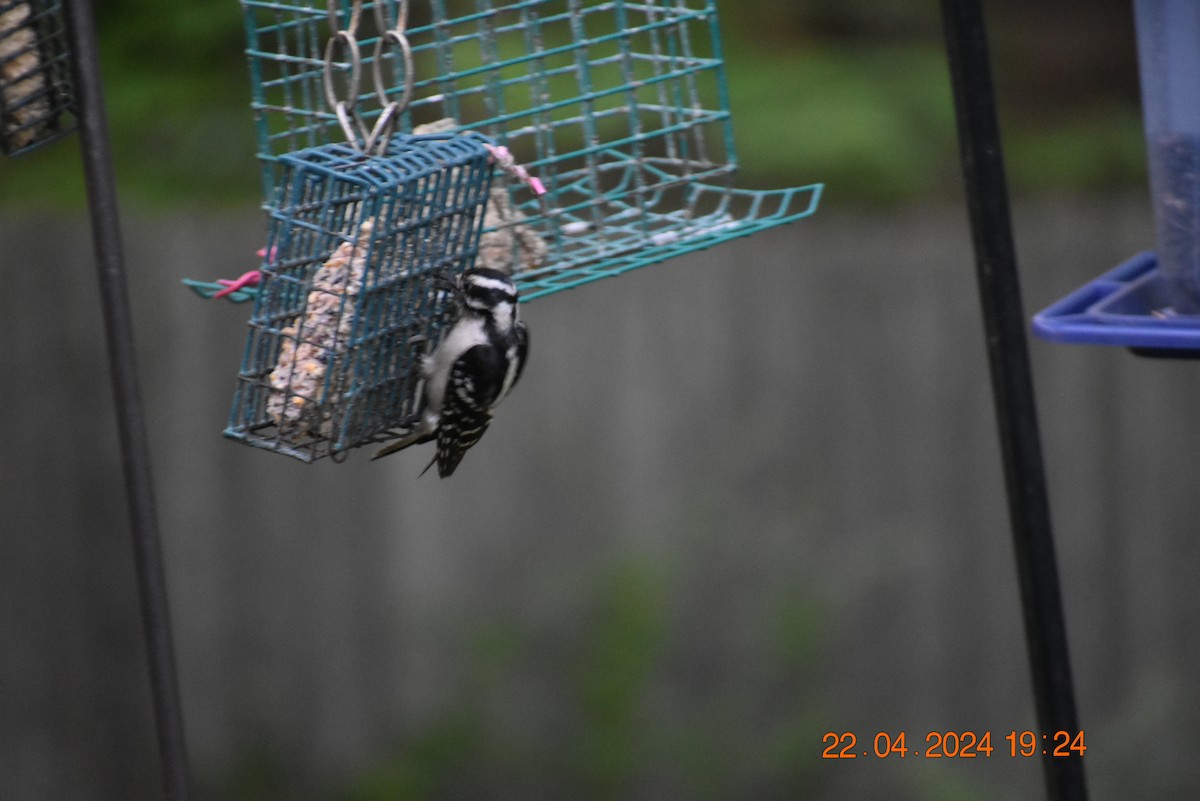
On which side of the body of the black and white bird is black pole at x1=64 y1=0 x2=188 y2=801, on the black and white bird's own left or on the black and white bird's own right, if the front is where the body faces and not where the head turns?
on the black and white bird's own left

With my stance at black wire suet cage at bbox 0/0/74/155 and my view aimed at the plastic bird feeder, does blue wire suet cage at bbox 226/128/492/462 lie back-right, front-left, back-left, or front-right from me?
front-right

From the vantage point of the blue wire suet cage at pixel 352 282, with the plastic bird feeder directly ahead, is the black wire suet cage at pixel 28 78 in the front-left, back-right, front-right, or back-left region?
back-left

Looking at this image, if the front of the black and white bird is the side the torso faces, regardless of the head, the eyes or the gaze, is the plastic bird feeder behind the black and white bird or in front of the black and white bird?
behind
